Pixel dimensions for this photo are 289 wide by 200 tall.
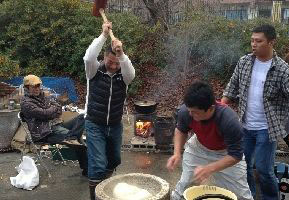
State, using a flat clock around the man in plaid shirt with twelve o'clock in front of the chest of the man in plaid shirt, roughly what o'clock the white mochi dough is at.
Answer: The white mochi dough is roughly at 12 o'clock from the man in plaid shirt.

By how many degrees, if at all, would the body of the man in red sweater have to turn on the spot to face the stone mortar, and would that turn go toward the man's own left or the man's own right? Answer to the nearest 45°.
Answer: approximately 45° to the man's own right

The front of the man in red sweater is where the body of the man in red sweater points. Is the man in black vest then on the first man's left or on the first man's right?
on the first man's right

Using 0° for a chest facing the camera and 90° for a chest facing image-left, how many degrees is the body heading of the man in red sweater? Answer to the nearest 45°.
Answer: approximately 45°

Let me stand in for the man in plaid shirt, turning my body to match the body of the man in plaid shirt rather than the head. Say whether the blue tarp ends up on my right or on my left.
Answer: on my right

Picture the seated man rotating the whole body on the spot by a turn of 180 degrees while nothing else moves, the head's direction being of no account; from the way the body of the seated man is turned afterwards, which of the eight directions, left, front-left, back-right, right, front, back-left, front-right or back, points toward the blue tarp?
front-right
